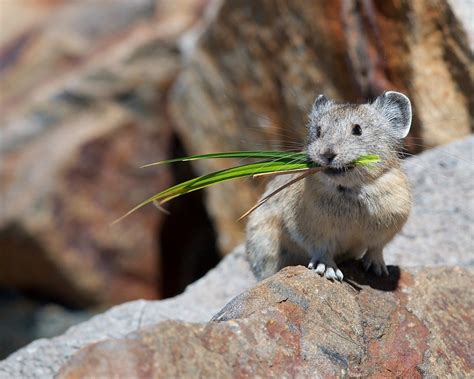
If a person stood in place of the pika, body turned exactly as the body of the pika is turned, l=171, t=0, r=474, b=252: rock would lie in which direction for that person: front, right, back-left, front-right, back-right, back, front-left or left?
back-left

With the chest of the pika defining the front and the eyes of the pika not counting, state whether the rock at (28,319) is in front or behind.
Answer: behind

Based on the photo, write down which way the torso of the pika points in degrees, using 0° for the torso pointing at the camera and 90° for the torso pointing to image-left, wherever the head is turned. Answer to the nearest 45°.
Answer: approximately 315°

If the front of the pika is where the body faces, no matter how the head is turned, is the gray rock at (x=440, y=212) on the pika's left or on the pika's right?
on the pika's left

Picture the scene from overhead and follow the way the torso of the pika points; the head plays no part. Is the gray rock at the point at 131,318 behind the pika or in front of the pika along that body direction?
behind

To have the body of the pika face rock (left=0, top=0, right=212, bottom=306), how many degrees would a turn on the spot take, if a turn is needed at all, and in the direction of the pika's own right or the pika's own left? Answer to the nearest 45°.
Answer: approximately 180°
